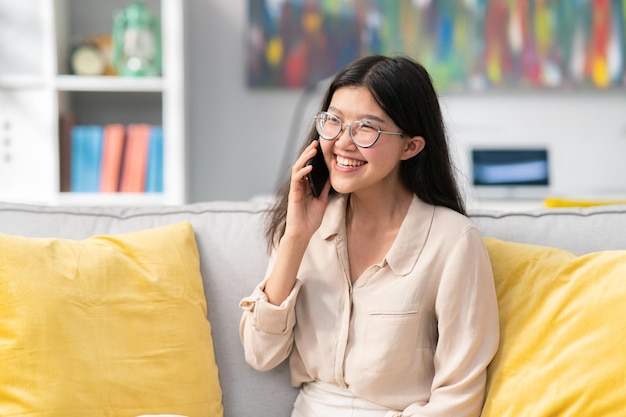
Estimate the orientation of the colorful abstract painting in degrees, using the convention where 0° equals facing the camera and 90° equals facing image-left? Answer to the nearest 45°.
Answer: approximately 0°

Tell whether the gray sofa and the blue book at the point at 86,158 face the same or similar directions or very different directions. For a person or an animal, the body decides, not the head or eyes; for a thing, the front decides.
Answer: same or similar directions

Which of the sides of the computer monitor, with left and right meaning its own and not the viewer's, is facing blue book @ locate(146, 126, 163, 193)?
right

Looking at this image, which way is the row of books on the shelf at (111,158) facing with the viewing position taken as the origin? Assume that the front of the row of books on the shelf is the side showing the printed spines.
facing the viewer

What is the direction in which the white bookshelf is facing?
toward the camera

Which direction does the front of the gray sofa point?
toward the camera

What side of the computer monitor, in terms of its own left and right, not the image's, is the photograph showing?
front

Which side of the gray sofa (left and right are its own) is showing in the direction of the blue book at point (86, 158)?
back

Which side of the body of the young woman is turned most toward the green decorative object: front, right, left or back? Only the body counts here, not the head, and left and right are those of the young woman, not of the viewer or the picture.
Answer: right

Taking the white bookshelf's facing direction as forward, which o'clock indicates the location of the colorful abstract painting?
The colorful abstract painting is roughly at 9 o'clock from the white bookshelf.

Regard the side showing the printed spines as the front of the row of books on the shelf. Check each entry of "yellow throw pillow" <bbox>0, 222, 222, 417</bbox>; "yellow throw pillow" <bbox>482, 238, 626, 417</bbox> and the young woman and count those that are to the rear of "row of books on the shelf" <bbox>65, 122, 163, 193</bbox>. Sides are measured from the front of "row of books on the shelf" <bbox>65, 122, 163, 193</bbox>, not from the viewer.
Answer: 0

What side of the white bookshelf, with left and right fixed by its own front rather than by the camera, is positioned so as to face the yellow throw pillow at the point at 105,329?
front

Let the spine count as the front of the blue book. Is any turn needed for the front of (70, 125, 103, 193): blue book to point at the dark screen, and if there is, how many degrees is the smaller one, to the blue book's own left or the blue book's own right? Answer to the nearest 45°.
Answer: approximately 90° to the blue book's own left
